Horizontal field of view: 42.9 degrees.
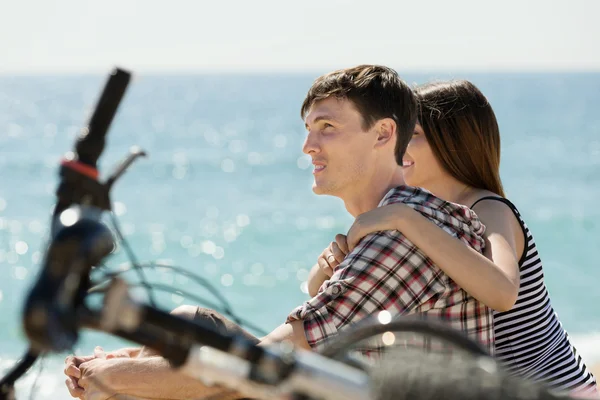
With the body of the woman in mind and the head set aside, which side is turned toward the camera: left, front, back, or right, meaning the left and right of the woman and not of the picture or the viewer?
left

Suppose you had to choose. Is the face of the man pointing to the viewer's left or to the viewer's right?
to the viewer's left

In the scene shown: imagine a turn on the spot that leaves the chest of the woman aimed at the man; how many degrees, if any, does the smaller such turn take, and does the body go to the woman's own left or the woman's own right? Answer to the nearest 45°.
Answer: approximately 45° to the woman's own left

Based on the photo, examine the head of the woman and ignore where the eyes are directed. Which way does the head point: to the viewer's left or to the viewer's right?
to the viewer's left

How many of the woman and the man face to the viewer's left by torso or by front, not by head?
2

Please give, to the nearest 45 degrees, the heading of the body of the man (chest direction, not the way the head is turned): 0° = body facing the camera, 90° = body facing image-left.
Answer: approximately 90°
